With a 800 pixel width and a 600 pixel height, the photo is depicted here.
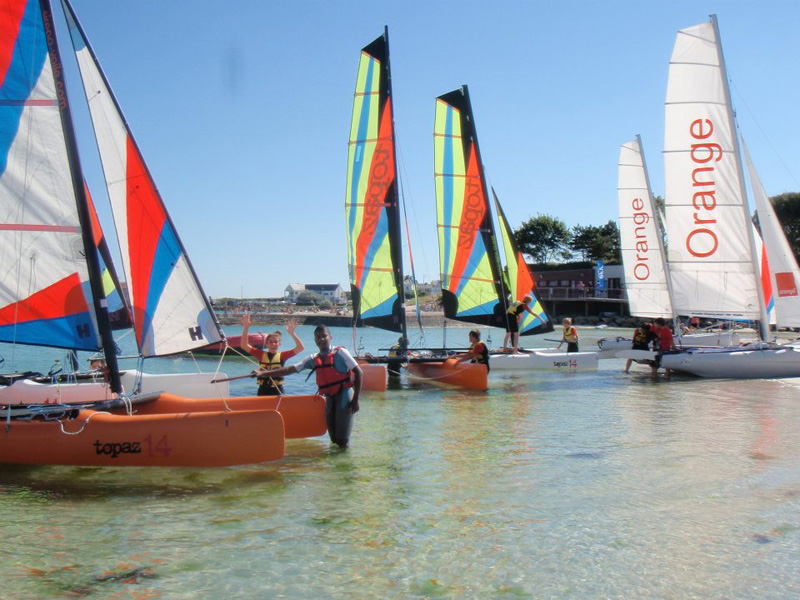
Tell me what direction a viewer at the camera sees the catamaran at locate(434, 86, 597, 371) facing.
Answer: facing to the right of the viewer

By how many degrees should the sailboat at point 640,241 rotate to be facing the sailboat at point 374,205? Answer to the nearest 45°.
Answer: approximately 135° to its right

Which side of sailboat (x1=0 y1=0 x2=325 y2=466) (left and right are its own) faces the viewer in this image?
right

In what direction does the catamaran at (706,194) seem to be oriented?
to the viewer's right

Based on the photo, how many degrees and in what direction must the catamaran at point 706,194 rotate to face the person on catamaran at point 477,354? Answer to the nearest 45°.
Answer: approximately 135° to its right

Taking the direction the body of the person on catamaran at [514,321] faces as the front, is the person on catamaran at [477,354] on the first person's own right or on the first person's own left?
on the first person's own right

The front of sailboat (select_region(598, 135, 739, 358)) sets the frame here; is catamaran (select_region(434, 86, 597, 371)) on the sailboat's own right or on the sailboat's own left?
on the sailboat's own right

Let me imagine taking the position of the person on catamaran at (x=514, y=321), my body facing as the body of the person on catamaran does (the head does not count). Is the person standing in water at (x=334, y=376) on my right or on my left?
on my right

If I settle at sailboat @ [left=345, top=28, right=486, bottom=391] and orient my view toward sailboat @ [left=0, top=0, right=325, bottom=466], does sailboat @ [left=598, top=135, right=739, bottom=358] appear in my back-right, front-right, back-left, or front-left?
back-left
